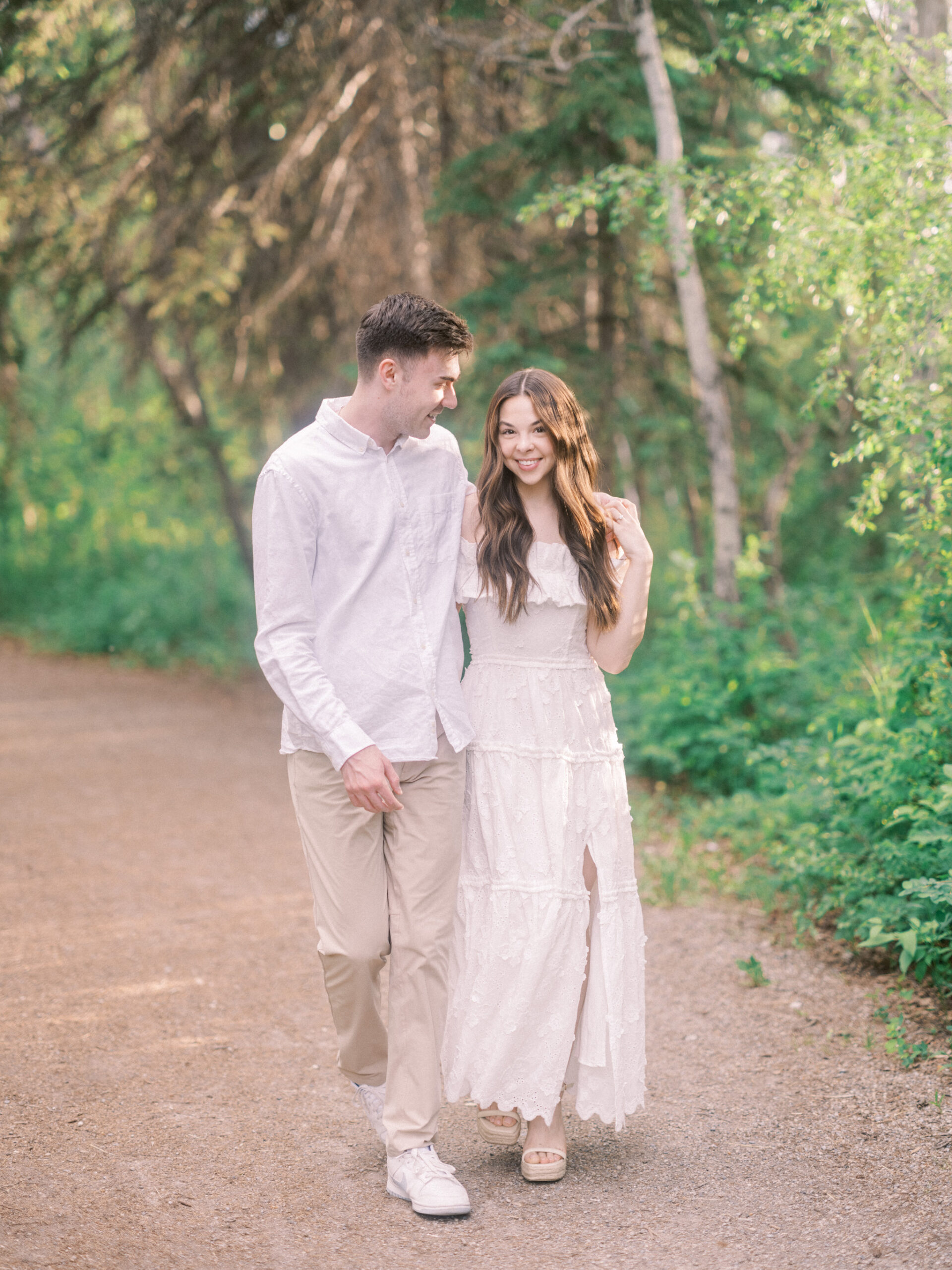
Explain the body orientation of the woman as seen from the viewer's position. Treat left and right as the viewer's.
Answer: facing the viewer

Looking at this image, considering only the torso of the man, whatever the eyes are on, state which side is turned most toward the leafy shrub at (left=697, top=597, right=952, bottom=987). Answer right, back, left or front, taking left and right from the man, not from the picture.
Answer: left

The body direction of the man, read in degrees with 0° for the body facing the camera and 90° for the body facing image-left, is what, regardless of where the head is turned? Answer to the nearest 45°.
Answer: approximately 315°

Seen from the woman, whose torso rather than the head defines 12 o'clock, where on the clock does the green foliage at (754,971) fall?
The green foliage is roughly at 7 o'clock from the woman.

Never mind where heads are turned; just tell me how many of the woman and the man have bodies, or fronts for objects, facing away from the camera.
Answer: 0

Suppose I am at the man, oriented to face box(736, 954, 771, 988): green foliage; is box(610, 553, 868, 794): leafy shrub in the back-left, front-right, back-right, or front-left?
front-left

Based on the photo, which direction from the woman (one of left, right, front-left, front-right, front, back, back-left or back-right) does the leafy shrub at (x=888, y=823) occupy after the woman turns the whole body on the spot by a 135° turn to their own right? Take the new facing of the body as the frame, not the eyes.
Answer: right

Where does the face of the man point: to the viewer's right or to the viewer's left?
to the viewer's right
